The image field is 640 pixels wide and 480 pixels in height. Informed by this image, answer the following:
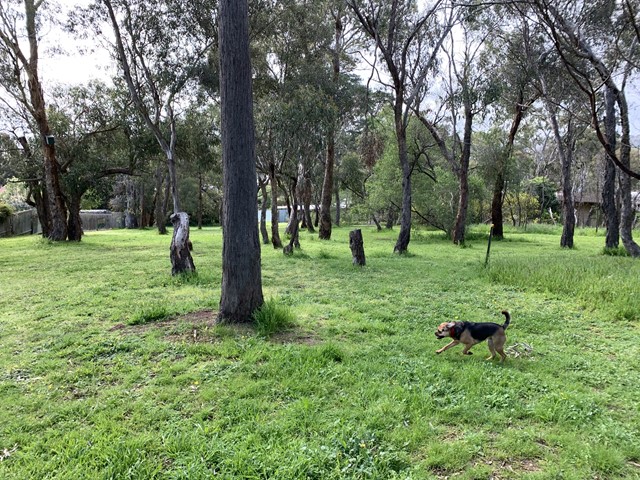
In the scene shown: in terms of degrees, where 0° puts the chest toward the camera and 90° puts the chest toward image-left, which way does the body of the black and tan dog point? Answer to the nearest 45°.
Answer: approximately 90°

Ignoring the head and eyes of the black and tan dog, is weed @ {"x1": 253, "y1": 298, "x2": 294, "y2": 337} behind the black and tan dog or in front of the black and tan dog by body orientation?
in front

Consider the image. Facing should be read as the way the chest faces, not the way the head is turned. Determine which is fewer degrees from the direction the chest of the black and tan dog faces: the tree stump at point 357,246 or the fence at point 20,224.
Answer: the fence

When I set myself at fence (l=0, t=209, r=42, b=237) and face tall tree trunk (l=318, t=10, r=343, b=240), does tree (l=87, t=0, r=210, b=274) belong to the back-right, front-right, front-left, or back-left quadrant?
front-right

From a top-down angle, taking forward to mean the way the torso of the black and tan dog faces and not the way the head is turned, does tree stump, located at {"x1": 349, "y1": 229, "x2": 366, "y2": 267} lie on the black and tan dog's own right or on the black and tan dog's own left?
on the black and tan dog's own right

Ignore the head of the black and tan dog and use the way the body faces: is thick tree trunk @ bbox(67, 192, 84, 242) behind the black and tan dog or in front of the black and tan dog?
in front

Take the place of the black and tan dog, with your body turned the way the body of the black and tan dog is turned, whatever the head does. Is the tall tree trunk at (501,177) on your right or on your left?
on your right

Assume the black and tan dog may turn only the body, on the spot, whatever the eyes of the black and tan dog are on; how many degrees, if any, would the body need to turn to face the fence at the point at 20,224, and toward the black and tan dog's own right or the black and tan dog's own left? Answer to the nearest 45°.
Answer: approximately 45° to the black and tan dog's own right

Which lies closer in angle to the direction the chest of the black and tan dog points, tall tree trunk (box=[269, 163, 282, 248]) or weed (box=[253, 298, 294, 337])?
the weed
